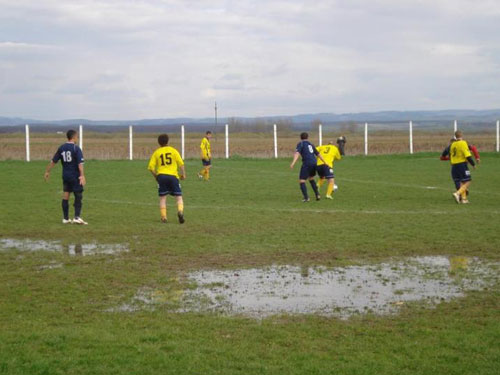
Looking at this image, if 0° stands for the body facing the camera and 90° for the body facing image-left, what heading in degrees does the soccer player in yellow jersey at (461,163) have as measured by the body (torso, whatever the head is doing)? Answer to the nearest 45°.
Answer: approximately 225°

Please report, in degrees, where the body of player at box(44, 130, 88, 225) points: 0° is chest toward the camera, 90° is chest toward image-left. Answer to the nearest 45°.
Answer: approximately 225°

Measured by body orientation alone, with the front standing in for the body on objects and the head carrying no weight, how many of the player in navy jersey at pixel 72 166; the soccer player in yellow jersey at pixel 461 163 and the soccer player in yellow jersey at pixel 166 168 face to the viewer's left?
0

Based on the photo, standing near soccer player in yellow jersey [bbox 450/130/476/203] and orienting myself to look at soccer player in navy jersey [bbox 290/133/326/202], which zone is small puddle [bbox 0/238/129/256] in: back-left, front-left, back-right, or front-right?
front-left

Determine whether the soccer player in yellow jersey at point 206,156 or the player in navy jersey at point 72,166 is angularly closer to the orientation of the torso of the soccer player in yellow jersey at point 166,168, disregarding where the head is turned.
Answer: the soccer player in yellow jersey

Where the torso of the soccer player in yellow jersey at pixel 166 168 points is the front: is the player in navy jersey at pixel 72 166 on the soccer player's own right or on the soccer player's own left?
on the soccer player's own left

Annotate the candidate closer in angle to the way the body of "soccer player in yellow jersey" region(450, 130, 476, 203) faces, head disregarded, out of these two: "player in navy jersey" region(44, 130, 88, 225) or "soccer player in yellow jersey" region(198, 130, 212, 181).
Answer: the soccer player in yellow jersey

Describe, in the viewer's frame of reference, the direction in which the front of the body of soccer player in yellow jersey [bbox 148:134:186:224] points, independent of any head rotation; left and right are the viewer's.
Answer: facing away from the viewer

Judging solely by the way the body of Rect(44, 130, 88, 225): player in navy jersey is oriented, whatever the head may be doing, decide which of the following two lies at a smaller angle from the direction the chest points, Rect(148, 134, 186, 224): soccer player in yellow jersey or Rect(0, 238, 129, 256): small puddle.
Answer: the soccer player in yellow jersey

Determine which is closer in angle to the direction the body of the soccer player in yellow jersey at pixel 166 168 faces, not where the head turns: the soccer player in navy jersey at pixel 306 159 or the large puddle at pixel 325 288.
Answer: the soccer player in navy jersey

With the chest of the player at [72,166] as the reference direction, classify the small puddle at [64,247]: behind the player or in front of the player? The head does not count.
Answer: behind

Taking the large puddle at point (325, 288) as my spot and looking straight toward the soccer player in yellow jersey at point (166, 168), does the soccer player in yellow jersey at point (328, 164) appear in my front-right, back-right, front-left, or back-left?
front-right
